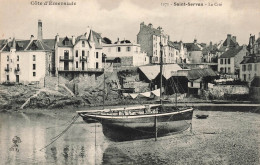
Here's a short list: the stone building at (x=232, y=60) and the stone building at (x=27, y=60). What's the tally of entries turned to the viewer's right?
0

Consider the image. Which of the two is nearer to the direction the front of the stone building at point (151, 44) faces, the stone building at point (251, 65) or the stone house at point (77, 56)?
the stone building

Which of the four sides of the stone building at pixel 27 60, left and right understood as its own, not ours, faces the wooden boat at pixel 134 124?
front

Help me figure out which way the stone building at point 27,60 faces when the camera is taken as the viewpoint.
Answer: facing the viewer

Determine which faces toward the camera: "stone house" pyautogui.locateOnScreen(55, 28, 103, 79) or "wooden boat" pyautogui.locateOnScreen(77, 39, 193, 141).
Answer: the stone house

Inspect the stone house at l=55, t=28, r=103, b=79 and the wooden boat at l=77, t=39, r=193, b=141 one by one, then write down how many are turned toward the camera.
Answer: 1

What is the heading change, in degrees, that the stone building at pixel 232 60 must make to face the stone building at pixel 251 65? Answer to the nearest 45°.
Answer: approximately 45° to its left

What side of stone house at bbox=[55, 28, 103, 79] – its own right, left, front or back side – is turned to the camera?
front

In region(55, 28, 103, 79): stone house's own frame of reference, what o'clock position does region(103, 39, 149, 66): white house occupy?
The white house is roughly at 8 o'clock from the stone house.

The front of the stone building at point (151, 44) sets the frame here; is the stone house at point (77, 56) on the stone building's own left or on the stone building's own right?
on the stone building's own right

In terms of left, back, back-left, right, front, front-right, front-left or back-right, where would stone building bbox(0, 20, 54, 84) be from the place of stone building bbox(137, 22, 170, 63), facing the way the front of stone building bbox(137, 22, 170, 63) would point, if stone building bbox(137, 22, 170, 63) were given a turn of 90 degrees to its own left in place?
back

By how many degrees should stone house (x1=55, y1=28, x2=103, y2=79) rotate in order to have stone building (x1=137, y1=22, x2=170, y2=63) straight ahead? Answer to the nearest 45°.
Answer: approximately 135° to its left
